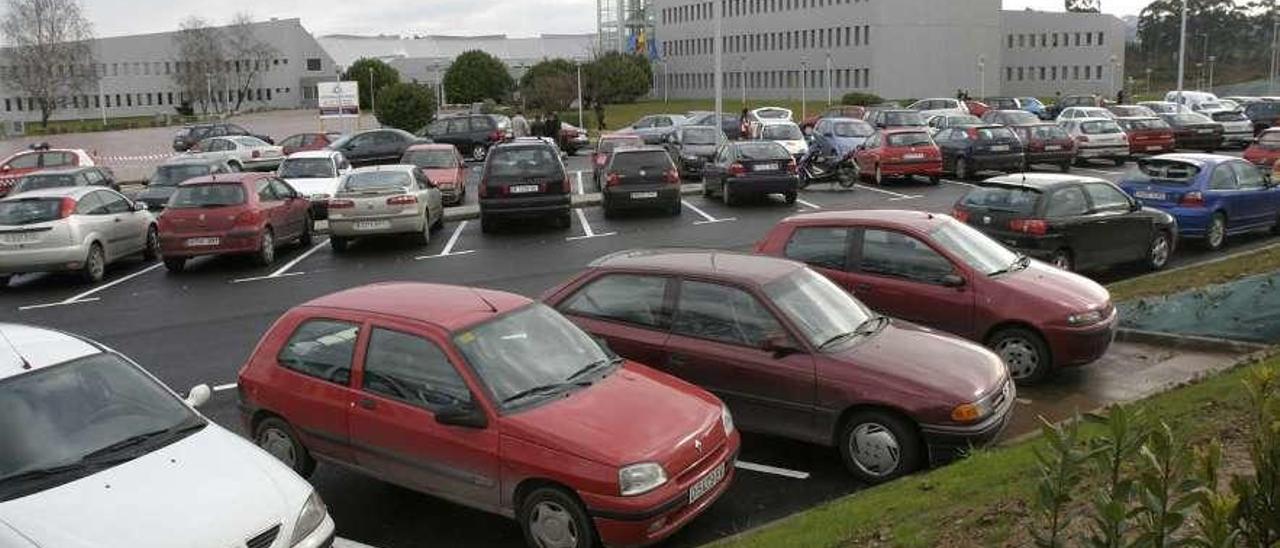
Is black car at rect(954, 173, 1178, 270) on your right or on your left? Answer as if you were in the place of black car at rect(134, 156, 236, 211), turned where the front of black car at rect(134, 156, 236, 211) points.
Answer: on your left

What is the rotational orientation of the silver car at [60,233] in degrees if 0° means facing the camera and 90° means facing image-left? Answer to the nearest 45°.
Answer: approximately 225°

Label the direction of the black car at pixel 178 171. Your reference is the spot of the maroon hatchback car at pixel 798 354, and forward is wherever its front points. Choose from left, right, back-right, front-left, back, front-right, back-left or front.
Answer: back

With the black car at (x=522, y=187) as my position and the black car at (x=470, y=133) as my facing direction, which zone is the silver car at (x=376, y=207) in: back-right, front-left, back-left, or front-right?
back-left

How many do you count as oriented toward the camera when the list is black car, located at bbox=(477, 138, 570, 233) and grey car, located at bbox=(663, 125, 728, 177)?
1

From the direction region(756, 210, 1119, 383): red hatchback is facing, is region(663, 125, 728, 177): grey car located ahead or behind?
behind

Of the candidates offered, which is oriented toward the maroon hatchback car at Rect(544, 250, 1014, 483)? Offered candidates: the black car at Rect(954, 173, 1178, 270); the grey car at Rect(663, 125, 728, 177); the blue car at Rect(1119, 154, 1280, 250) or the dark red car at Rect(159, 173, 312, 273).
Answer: the grey car at Rect(663, 125, 728, 177)

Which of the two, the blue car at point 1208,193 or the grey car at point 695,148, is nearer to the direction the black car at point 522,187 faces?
the grey car

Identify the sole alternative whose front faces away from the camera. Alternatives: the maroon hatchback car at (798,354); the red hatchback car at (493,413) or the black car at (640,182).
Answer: the black car

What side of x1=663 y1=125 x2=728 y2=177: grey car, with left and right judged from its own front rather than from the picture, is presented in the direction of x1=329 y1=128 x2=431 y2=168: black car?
right

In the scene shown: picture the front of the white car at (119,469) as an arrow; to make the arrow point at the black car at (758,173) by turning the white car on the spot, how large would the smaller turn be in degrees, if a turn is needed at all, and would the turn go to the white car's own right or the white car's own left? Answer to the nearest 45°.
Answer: approximately 90° to the white car's own left

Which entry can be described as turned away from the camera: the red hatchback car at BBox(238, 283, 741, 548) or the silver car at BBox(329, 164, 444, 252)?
the silver car

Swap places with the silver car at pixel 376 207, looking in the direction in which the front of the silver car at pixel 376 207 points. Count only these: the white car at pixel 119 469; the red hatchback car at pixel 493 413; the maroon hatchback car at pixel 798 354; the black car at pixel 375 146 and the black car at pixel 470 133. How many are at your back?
3

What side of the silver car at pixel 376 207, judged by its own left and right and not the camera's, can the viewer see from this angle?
back

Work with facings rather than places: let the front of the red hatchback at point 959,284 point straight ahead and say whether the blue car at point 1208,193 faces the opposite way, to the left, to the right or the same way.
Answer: to the left

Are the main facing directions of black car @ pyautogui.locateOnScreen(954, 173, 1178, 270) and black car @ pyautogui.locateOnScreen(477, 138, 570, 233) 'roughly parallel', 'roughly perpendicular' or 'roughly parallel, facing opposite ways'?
roughly perpendicular

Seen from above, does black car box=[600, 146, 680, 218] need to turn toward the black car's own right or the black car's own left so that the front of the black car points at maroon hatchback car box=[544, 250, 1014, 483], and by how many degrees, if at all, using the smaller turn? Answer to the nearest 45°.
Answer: approximately 180°
